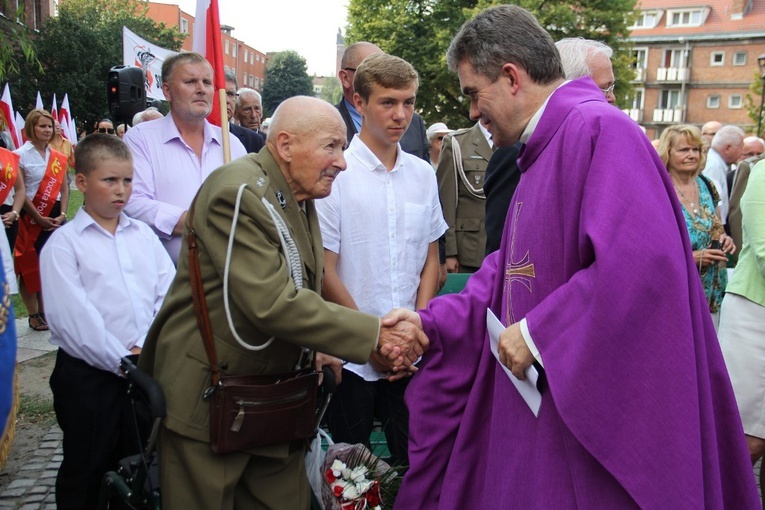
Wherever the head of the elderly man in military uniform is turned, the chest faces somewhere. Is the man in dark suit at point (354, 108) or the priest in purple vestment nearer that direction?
the priest in purple vestment

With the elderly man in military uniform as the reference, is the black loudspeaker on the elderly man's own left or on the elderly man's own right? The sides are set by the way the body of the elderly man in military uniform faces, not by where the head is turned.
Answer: on the elderly man's own left

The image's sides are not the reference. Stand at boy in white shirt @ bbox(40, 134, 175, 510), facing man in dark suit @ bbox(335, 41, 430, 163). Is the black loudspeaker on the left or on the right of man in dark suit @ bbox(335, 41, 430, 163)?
left

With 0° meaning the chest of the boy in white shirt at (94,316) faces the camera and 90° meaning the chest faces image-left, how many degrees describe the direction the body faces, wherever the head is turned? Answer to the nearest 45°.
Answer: approximately 315°

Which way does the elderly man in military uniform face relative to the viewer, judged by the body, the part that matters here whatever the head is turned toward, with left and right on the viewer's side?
facing to the right of the viewer

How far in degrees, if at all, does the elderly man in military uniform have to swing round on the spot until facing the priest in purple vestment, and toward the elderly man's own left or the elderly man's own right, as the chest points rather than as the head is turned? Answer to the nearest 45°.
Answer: approximately 45° to the elderly man's own right

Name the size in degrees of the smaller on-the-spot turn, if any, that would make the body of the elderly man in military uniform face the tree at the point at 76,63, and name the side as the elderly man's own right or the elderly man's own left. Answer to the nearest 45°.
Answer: approximately 90° to the elderly man's own left
